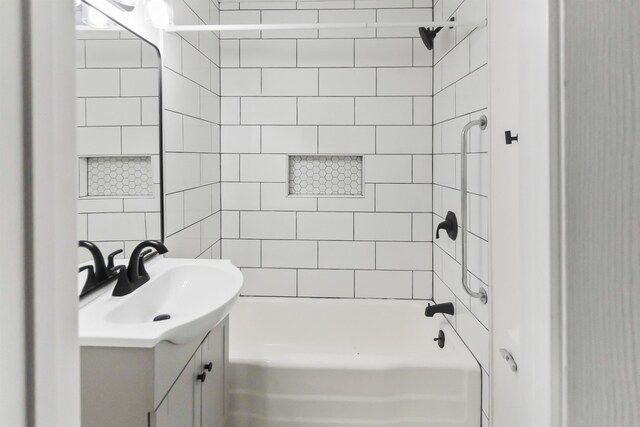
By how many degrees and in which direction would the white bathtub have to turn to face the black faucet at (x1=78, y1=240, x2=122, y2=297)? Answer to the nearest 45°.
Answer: approximately 45° to its right

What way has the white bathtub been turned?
toward the camera

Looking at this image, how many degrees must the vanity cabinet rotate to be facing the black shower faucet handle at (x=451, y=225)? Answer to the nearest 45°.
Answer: approximately 45° to its left

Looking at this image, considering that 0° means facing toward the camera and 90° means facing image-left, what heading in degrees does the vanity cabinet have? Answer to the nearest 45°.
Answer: approximately 270°

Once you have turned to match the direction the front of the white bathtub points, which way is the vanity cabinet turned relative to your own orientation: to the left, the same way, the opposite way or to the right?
to the left

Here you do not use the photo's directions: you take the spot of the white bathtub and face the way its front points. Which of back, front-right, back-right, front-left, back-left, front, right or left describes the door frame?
front
